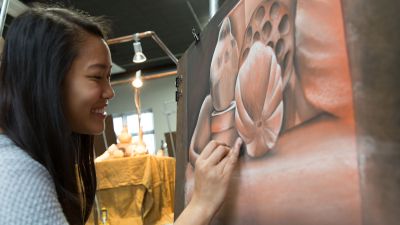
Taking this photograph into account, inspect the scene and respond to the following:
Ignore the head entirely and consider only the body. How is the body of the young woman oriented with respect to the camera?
to the viewer's right

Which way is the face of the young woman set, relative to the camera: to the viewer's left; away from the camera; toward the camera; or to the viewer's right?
to the viewer's right

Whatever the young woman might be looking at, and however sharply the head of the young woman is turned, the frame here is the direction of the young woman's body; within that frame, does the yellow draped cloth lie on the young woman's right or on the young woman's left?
on the young woman's left
